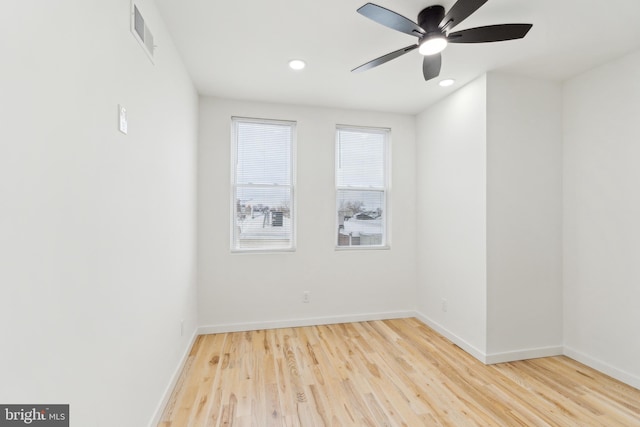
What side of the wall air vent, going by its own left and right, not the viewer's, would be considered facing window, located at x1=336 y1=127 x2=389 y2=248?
front

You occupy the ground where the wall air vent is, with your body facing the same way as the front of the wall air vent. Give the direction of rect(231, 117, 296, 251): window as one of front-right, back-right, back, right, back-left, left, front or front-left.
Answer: front-left

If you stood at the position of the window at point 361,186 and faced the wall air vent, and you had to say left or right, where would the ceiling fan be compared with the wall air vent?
left

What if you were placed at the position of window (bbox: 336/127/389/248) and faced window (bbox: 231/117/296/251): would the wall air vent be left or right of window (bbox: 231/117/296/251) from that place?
left

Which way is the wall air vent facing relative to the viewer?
to the viewer's right

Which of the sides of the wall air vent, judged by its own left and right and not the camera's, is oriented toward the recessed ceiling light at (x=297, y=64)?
front

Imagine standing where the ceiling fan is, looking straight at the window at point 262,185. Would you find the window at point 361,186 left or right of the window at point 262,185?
right

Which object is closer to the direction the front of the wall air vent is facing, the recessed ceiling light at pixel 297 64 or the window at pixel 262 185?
the recessed ceiling light

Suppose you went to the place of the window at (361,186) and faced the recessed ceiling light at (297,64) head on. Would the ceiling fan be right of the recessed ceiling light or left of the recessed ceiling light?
left

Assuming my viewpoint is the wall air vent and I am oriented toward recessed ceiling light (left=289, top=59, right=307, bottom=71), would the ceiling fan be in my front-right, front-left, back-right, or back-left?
front-right
